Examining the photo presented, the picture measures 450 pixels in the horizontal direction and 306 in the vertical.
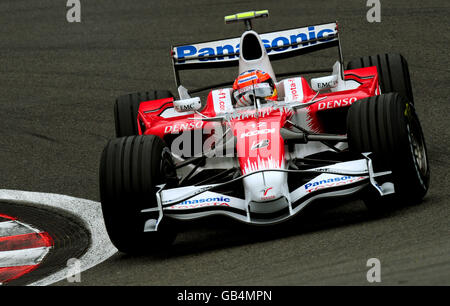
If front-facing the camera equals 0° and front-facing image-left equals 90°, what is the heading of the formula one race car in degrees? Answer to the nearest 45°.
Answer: approximately 0°
